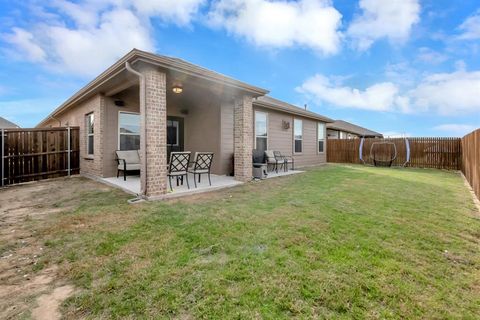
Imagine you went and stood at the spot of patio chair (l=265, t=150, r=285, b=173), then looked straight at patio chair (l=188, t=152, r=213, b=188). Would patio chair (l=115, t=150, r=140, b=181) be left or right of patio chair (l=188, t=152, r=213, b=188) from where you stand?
right

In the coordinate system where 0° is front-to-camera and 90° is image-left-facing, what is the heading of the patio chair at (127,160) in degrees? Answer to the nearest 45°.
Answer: approximately 315°

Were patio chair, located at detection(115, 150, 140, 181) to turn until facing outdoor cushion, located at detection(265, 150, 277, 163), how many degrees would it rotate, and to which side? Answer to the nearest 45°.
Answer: approximately 45° to its left

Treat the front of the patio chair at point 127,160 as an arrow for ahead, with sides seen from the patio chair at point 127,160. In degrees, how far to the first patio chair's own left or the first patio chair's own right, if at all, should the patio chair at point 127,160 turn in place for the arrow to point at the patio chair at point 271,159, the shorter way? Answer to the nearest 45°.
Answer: approximately 45° to the first patio chair's own left
